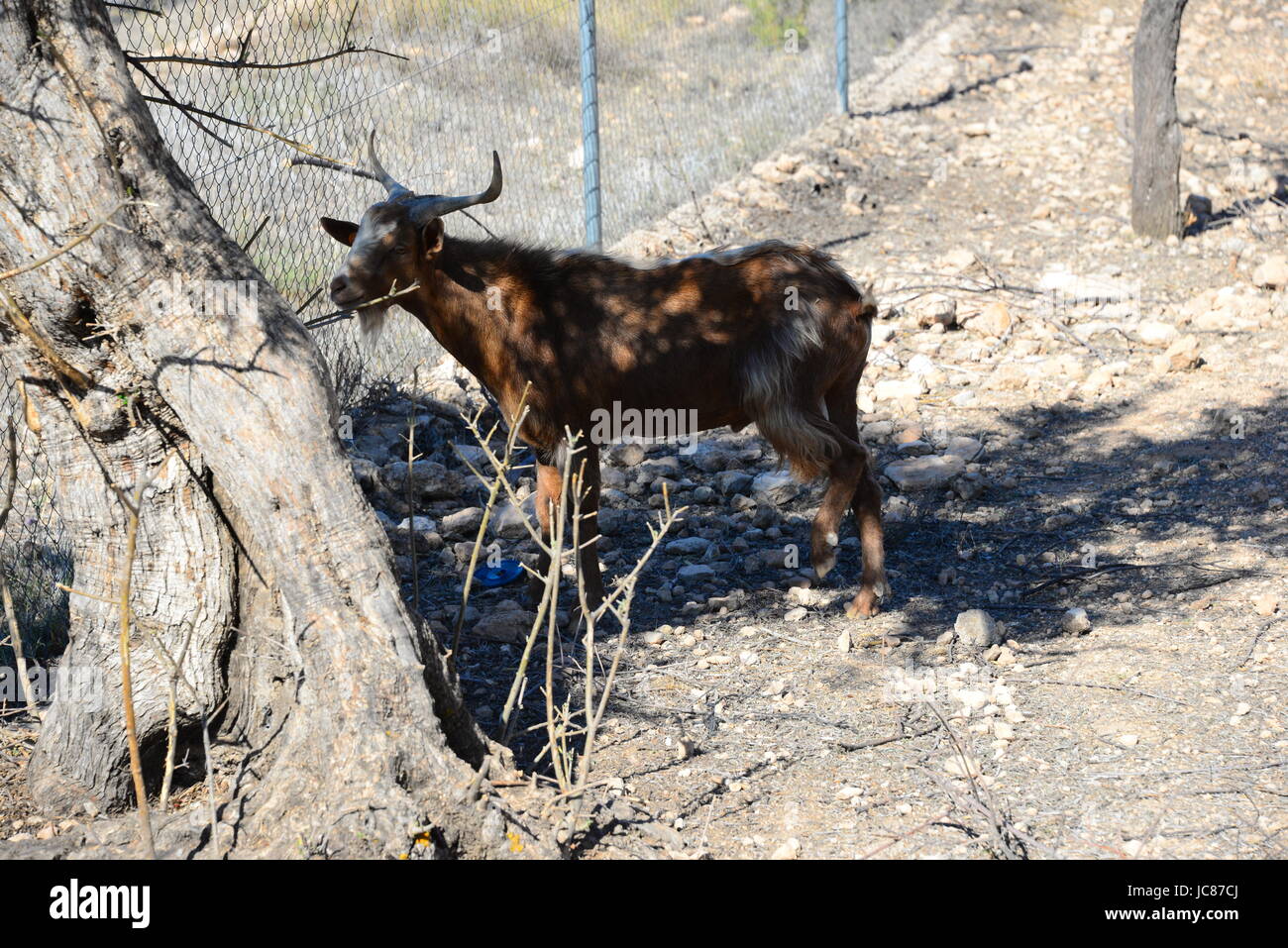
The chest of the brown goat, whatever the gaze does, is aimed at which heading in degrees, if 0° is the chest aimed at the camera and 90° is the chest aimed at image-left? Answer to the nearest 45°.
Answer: approximately 90°

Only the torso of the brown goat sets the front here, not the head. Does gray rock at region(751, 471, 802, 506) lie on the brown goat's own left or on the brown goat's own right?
on the brown goat's own right

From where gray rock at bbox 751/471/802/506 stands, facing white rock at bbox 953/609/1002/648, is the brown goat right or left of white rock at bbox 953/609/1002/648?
right

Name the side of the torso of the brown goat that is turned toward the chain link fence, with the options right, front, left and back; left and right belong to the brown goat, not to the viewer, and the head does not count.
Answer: right

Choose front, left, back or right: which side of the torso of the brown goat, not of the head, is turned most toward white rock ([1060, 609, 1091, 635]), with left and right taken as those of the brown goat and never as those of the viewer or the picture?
back

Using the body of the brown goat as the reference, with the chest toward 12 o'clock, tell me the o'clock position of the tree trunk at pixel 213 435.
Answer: The tree trunk is roughly at 10 o'clock from the brown goat.

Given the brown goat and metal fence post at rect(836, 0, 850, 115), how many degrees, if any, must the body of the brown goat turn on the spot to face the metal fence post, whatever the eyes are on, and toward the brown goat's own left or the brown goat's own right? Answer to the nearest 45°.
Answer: approximately 90° to the brown goat's own right

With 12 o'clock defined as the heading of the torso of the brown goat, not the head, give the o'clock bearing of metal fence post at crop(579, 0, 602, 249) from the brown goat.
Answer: The metal fence post is roughly at 3 o'clock from the brown goat.

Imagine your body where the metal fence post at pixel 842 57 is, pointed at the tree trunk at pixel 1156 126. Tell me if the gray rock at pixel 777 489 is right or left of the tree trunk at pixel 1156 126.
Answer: right

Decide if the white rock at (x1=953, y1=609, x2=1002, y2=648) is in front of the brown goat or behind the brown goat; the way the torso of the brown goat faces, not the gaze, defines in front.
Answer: behind

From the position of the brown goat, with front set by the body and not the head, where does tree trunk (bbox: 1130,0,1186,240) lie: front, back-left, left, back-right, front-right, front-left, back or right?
back-right
